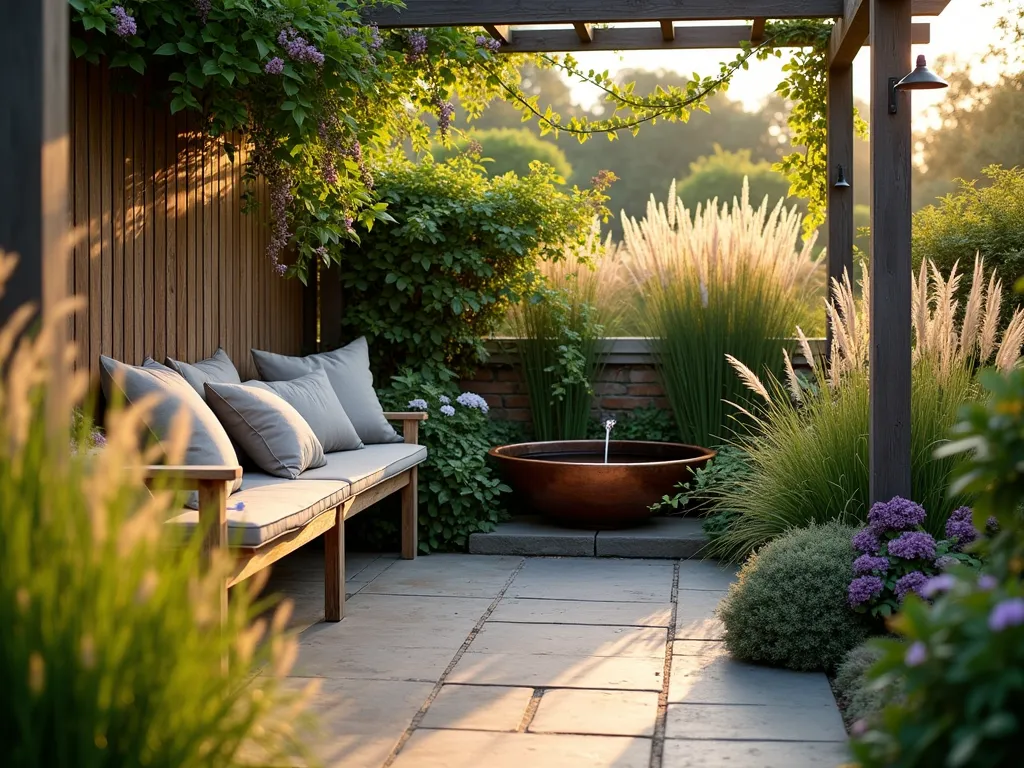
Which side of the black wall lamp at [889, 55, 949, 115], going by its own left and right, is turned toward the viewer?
right

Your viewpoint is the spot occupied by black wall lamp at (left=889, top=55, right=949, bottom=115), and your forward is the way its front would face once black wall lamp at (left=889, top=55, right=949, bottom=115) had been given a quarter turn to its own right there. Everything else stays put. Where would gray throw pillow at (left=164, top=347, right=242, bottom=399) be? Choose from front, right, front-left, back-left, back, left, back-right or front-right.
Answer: right

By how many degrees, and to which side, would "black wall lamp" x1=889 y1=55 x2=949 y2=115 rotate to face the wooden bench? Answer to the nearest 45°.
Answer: approximately 180°

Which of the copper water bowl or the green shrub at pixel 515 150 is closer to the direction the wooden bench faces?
the copper water bowl

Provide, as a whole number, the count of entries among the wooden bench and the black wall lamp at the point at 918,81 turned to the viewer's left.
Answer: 0

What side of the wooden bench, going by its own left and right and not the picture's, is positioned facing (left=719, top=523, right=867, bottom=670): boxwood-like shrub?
front

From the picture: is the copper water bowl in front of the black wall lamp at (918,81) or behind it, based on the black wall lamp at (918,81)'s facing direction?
behind

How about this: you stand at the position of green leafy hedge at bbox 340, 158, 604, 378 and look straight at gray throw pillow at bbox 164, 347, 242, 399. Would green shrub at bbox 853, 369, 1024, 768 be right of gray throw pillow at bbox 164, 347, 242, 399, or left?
left

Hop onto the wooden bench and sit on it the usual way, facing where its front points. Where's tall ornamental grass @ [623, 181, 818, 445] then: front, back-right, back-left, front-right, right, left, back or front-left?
left
